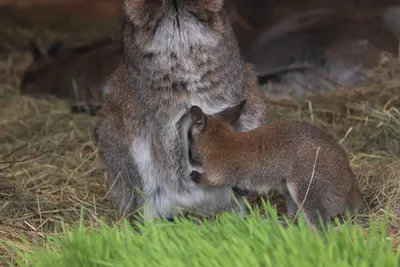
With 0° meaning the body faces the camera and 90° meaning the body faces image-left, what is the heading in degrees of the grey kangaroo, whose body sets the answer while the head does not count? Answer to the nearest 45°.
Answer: approximately 0°

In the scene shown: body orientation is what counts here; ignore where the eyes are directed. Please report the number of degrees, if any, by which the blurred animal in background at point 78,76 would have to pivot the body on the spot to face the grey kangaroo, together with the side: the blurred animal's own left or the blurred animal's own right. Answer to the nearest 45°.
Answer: approximately 90° to the blurred animal's own left

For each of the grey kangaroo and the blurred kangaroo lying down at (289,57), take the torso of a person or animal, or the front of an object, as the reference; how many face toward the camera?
1

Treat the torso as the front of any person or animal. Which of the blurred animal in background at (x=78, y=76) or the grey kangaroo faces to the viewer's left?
the blurred animal in background

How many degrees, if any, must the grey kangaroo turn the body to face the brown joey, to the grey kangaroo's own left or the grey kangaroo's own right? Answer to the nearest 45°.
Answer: approximately 45° to the grey kangaroo's own left

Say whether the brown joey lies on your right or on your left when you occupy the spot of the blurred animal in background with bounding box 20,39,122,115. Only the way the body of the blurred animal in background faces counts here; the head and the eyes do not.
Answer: on your left

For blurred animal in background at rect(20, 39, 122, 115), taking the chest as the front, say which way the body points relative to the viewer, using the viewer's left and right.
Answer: facing to the left of the viewer

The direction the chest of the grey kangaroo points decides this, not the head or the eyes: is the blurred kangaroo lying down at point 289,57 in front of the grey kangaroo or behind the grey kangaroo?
behind

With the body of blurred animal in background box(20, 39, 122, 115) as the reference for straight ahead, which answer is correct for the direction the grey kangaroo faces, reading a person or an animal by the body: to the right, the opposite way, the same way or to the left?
to the left

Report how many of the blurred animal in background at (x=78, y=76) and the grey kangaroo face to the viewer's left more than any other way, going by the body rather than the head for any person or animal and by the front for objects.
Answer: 1
